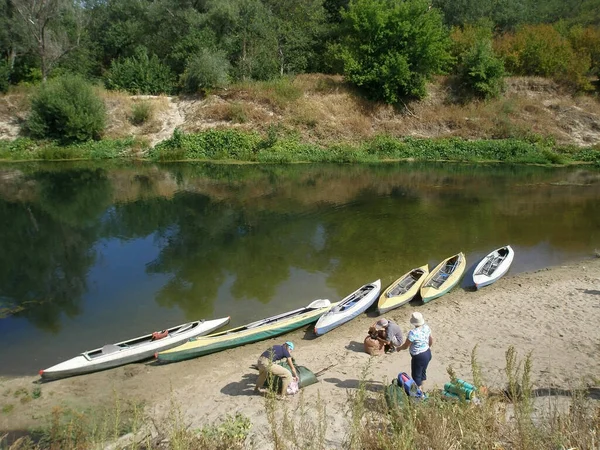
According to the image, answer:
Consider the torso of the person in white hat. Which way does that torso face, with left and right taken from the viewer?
facing away from the viewer and to the left of the viewer

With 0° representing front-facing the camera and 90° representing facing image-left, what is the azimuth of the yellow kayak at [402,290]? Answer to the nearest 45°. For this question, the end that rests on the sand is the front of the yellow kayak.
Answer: approximately 45°

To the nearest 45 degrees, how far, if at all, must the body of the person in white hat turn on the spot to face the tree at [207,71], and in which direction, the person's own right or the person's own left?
0° — they already face it

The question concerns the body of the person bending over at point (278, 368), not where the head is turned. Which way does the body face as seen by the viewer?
to the viewer's right

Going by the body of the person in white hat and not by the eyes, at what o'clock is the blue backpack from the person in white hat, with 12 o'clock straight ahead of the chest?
The blue backpack is roughly at 8 o'clock from the person in white hat.

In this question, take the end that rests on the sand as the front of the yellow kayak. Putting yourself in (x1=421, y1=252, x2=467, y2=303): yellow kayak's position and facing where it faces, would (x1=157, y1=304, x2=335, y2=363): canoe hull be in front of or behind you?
in front

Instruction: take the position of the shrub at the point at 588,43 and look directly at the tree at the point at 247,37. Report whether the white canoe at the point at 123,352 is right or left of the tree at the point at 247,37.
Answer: left

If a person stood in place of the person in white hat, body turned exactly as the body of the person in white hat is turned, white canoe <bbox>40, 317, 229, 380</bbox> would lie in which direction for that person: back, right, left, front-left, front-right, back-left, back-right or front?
front-left

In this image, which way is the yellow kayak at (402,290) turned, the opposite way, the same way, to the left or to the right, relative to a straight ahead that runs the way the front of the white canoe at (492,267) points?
the same way

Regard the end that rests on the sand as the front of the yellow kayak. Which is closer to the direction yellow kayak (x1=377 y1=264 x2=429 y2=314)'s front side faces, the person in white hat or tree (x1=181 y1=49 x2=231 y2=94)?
the person in white hat

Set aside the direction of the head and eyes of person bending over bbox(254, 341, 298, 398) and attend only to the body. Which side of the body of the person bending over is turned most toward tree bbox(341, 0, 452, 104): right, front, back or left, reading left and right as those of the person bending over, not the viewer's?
left
